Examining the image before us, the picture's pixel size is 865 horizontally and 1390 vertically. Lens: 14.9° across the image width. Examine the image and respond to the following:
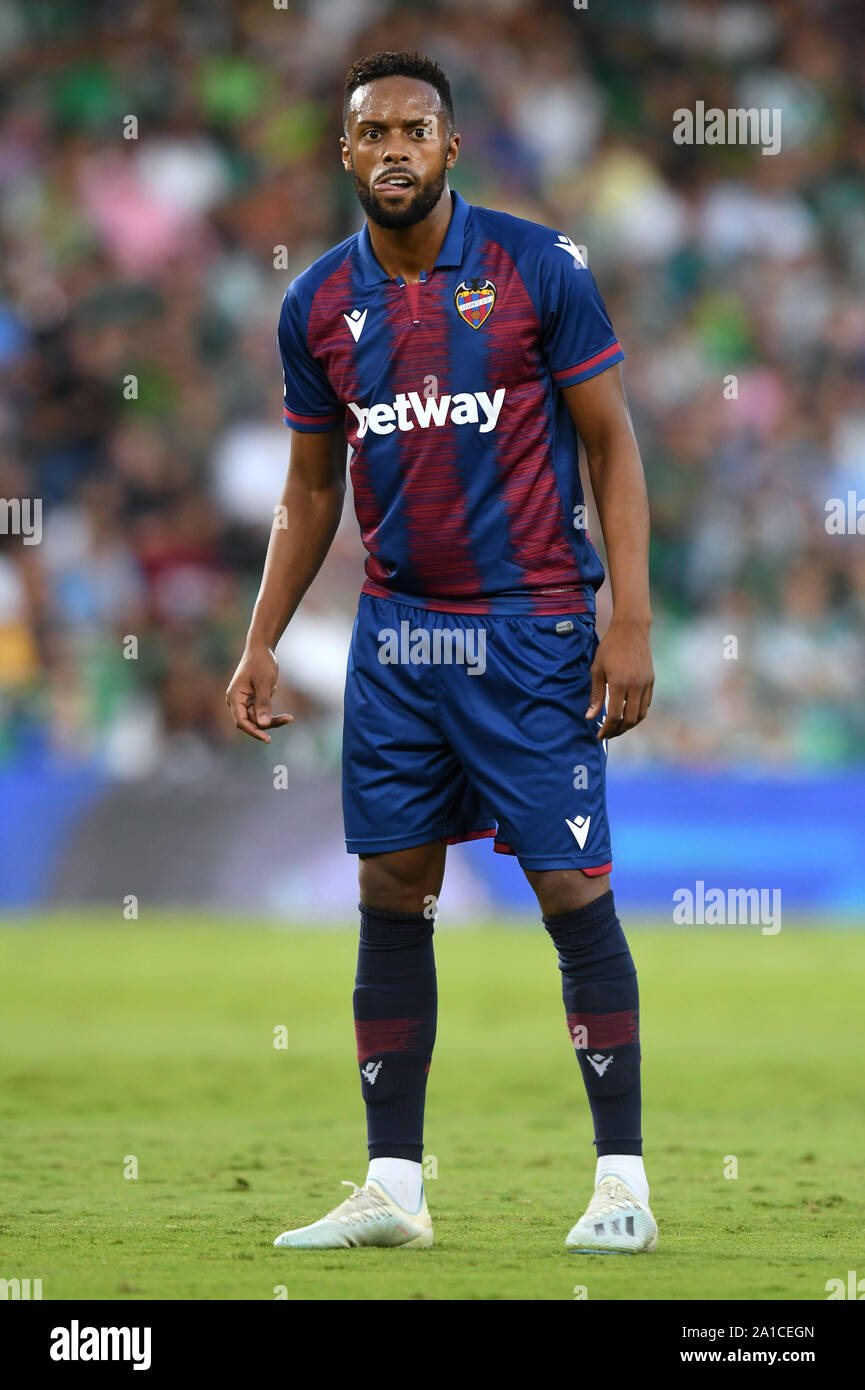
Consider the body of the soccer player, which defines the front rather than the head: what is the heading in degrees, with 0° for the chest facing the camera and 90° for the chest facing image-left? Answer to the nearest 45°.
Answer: approximately 45°

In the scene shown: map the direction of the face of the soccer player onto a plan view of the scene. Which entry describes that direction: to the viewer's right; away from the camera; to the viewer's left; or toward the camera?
toward the camera
